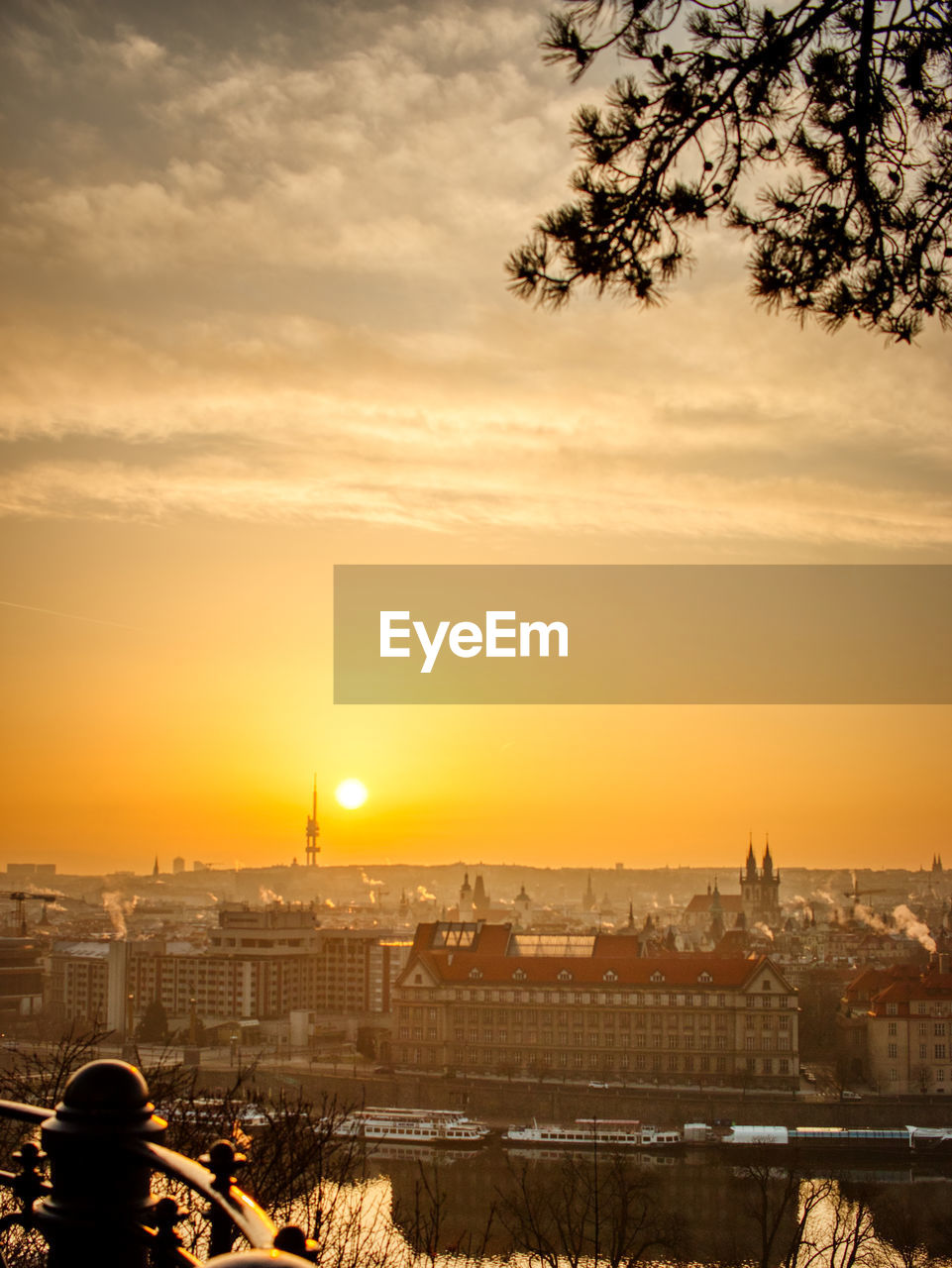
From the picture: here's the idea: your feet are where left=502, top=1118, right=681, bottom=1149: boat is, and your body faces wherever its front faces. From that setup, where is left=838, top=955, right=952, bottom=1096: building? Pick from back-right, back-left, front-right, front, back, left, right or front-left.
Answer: back-right

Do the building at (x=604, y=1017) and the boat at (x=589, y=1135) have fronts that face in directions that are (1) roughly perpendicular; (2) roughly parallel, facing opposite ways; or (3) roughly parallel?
roughly perpendicular

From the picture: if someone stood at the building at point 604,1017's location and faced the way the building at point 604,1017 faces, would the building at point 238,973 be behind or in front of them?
behind
